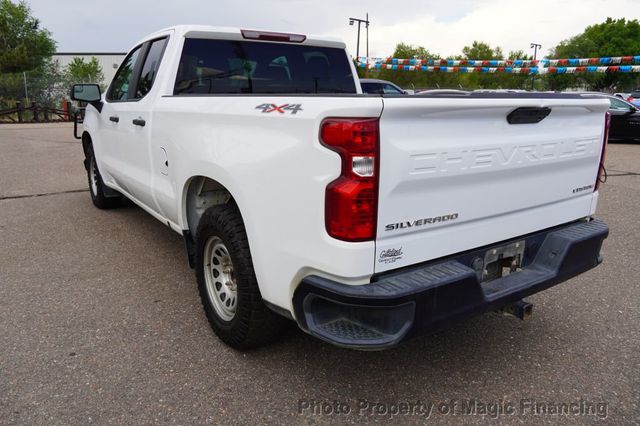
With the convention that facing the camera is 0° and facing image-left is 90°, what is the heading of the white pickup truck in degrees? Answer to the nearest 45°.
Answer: approximately 135°

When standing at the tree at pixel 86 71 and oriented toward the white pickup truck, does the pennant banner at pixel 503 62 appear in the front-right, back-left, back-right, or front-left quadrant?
front-left

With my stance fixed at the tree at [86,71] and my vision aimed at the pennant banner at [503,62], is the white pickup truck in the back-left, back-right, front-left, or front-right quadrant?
front-right

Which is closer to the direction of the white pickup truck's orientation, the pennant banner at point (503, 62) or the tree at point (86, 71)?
the tree

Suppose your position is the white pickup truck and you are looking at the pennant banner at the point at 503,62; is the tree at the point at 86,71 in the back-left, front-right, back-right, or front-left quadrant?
front-left

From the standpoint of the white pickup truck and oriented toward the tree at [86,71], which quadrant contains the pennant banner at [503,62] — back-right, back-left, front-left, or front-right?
front-right

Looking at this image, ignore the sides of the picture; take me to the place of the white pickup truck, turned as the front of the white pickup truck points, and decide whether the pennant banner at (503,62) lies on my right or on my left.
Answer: on my right

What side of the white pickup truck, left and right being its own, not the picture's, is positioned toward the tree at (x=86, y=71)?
front
